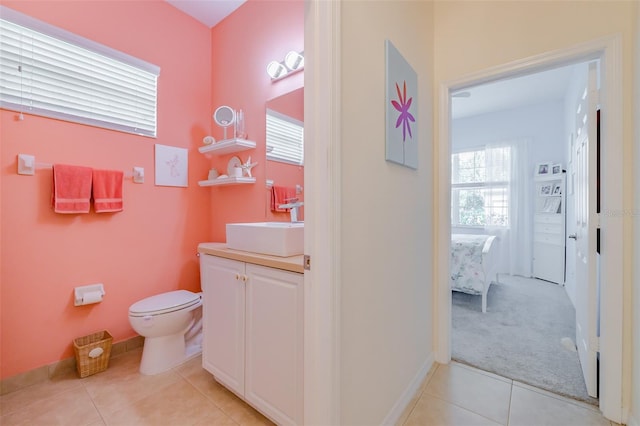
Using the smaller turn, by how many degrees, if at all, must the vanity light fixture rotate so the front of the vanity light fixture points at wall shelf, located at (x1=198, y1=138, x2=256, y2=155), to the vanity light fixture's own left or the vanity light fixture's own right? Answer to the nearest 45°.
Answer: approximately 90° to the vanity light fixture's own right

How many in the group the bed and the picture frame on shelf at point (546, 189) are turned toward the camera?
1

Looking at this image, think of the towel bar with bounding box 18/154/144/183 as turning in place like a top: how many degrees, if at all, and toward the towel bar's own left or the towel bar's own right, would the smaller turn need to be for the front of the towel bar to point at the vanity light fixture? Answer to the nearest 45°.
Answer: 0° — it already faces it

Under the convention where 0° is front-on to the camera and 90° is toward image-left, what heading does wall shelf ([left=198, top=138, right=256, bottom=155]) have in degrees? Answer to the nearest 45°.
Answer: approximately 45°

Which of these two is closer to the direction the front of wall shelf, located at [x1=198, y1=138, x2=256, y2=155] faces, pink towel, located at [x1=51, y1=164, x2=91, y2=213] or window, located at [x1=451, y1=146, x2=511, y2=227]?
the pink towel

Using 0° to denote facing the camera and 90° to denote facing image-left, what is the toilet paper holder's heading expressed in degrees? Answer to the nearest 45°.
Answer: approximately 315°

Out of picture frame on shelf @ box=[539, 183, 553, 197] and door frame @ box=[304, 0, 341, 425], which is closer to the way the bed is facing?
the picture frame on shelf

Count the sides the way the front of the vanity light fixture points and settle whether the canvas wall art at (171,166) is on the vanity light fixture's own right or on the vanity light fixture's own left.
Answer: on the vanity light fixture's own right

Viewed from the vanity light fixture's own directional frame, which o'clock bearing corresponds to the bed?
The bed is roughly at 7 o'clock from the vanity light fixture.

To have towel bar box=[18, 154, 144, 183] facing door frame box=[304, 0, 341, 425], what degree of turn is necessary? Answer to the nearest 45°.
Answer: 0° — it already faces it

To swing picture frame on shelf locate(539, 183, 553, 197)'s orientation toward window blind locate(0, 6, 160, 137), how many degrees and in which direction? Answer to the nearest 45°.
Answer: approximately 45° to its right
